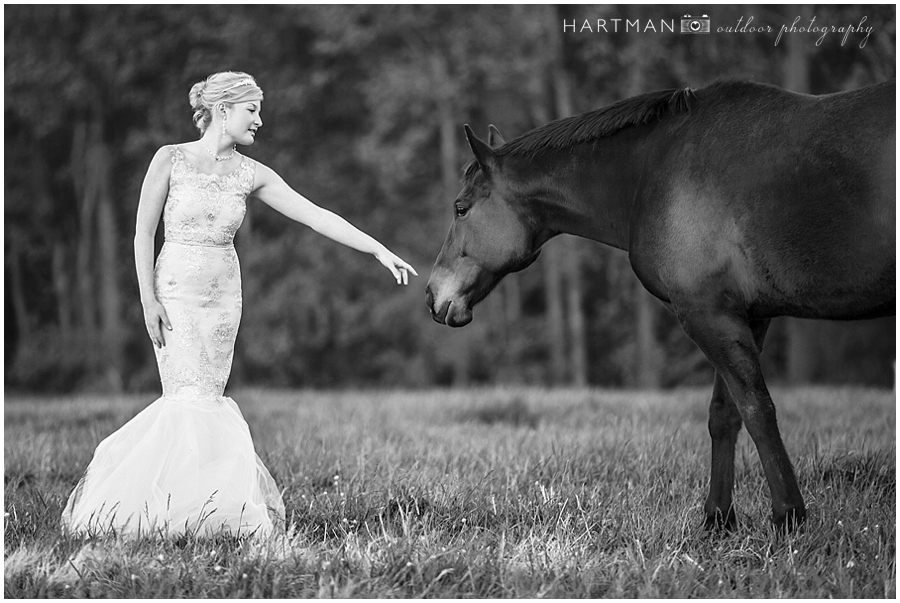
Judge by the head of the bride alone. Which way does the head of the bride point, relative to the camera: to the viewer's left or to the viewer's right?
to the viewer's right

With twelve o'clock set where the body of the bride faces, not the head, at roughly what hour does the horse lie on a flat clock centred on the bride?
The horse is roughly at 9 o'clock from the bride.

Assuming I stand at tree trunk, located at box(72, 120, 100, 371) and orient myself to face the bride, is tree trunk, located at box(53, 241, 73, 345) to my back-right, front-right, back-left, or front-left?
back-right

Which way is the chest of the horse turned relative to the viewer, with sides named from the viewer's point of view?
facing to the left of the viewer

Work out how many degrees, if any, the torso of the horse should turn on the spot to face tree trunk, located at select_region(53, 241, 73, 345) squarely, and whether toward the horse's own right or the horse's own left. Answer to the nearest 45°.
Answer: approximately 45° to the horse's own right

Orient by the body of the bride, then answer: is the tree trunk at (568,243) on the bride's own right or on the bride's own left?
on the bride's own left

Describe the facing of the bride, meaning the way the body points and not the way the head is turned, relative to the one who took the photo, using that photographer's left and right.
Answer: facing the viewer and to the right of the viewer

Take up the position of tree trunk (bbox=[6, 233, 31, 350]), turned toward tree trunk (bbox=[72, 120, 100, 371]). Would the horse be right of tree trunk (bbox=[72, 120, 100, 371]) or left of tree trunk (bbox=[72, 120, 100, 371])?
right

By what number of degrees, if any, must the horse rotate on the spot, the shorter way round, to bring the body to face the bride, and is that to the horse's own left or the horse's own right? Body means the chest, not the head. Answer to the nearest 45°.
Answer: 0° — it already faces them

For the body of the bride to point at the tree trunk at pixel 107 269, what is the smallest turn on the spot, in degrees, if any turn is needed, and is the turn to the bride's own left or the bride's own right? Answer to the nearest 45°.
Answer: approximately 135° to the bride's own left

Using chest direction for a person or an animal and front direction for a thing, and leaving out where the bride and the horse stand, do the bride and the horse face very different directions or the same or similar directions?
very different directions

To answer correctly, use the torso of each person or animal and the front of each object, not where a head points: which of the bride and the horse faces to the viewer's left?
the horse

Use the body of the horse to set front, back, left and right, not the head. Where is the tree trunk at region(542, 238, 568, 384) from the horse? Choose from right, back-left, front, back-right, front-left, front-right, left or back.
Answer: right

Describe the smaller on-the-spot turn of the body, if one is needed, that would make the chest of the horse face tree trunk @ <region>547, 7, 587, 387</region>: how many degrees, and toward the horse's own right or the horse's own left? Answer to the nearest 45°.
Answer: approximately 90° to the horse's own right

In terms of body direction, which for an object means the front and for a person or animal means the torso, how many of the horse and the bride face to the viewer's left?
1
